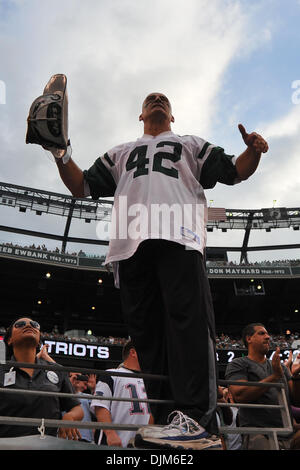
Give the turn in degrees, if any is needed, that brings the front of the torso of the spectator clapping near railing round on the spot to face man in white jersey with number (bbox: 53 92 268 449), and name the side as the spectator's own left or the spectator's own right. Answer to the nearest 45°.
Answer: approximately 45° to the spectator's own right

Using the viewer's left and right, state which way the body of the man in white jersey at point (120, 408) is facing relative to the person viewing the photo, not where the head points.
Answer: facing the viewer and to the right of the viewer

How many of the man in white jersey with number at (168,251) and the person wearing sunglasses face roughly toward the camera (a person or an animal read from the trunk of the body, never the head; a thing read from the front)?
2

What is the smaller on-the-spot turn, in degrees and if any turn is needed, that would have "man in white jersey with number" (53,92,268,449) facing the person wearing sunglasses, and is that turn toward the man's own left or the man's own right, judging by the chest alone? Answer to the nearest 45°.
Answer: approximately 135° to the man's own right

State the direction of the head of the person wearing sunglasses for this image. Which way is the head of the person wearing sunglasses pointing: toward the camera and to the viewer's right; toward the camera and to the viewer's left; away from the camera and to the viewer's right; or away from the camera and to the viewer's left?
toward the camera and to the viewer's right
